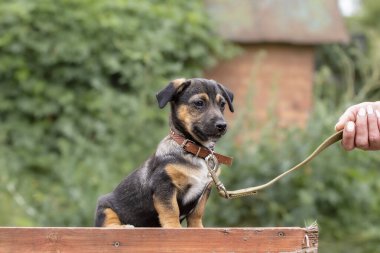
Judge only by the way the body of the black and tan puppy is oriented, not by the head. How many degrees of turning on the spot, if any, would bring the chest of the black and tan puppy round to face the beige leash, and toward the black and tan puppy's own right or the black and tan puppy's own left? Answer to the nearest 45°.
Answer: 0° — it already faces it

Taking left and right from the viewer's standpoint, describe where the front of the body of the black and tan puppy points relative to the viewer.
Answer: facing the viewer and to the right of the viewer
